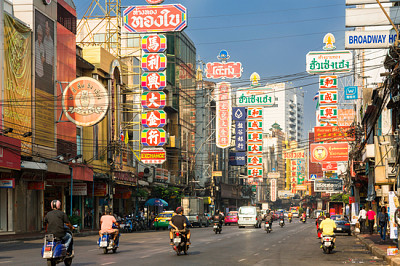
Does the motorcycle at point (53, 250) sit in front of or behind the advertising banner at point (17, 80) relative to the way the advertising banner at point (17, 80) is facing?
in front

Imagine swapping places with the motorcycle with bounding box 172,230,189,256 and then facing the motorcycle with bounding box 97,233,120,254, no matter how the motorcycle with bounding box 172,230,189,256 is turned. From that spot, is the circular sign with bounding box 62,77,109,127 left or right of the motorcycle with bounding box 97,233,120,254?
right

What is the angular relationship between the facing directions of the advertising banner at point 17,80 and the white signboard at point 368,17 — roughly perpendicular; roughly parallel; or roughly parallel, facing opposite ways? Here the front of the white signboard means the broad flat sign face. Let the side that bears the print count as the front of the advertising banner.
roughly perpendicular

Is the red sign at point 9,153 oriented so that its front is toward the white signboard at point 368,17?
yes

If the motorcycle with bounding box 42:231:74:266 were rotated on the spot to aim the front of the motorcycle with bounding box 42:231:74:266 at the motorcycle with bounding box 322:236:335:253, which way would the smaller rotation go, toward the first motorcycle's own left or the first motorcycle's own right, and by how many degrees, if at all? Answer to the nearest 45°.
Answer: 0° — it already faces it

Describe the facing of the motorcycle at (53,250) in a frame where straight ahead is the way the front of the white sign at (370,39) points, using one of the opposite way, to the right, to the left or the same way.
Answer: the opposite way

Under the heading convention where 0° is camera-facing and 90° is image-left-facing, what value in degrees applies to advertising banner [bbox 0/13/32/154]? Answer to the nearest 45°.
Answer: approximately 315°

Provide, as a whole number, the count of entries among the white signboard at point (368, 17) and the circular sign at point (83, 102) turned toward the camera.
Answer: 2

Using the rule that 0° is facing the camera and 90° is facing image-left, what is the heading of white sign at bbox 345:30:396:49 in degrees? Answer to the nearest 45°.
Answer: approximately 0°
